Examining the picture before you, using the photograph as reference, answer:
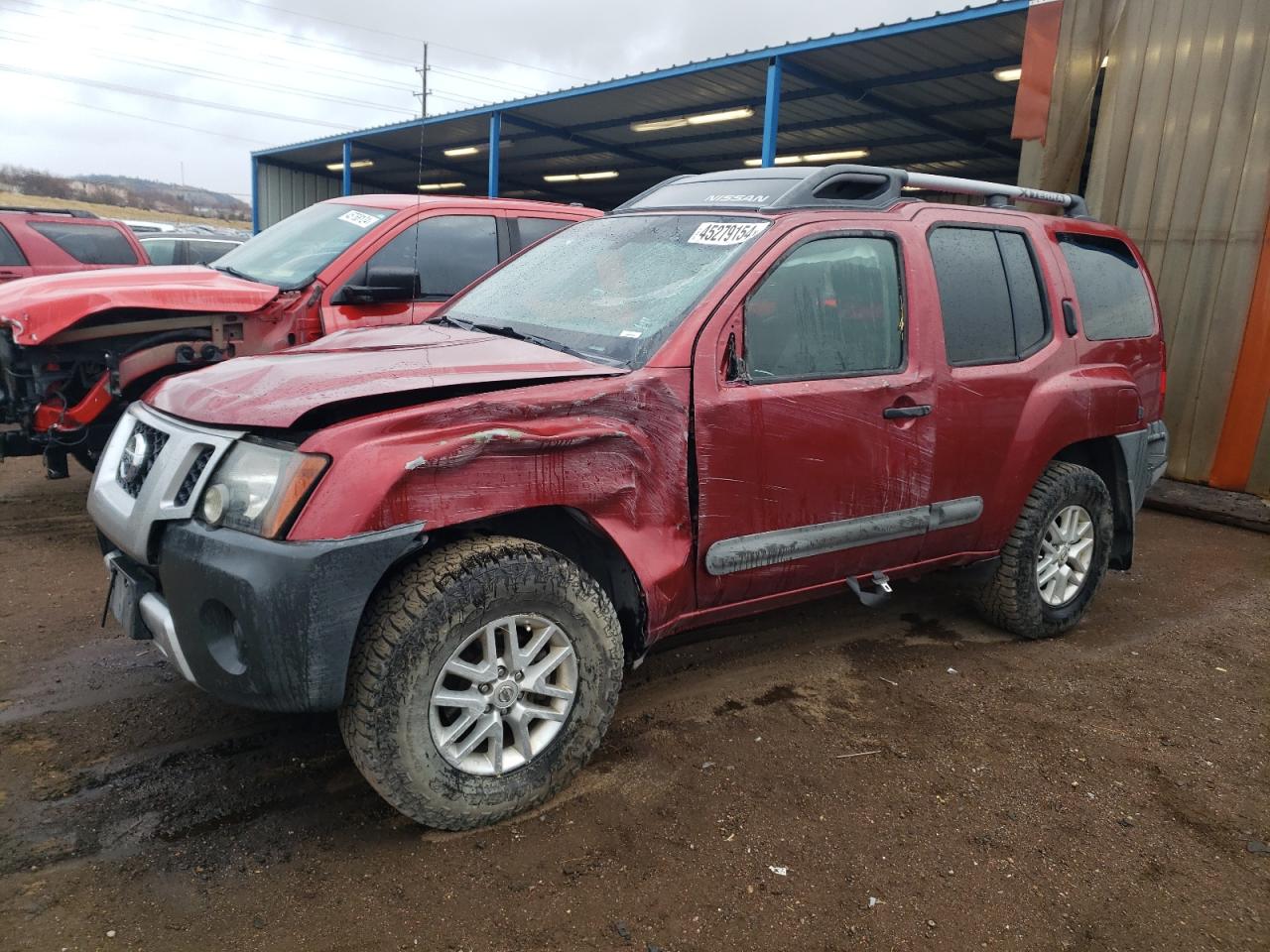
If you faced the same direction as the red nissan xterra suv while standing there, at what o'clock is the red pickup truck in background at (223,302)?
The red pickup truck in background is roughly at 3 o'clock from the red nissan xterra suv.

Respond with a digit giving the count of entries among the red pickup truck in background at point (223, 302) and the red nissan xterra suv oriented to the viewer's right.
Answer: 0

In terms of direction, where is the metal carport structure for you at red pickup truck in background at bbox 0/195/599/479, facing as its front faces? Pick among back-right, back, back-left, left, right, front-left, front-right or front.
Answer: back

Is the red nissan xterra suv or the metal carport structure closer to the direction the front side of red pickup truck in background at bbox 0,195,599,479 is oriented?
the red nissan xterra suv

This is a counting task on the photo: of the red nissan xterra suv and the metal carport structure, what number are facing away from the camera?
0

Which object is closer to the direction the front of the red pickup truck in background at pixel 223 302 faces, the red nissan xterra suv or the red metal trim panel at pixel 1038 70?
the red nissan xterra suv

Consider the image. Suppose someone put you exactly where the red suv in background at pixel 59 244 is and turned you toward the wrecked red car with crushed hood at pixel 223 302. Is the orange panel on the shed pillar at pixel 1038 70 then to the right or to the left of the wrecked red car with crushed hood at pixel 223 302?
left
